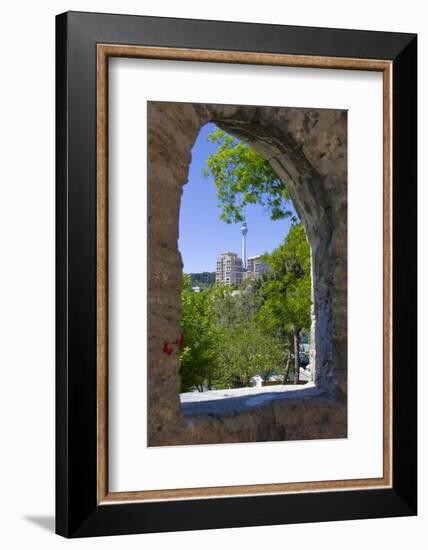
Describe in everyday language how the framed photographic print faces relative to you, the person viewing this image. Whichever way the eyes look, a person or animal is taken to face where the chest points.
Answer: facing the viewer and to the right of the viewer
